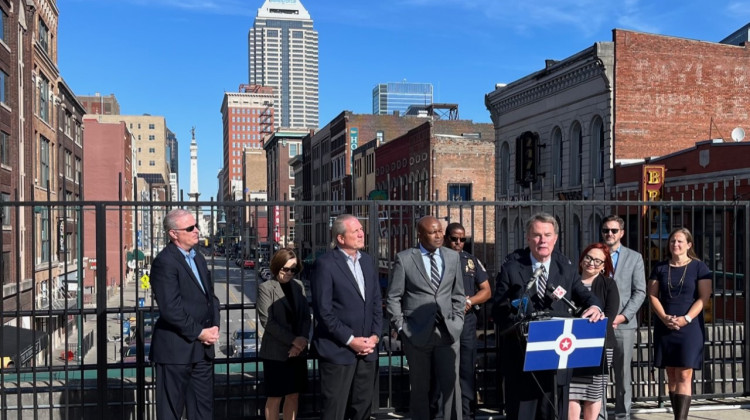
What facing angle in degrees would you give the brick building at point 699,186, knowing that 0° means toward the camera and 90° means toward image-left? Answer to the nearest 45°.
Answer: approximately 45°

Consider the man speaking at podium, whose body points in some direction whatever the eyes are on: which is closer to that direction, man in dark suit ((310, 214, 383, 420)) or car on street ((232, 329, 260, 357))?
the man in dark suit

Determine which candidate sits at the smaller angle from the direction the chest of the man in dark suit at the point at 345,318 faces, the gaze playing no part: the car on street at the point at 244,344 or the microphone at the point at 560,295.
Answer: the microphone

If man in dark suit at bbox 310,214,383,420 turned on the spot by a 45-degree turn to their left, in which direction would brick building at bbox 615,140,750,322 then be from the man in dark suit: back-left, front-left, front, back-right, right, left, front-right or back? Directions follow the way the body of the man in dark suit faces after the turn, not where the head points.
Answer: front-left

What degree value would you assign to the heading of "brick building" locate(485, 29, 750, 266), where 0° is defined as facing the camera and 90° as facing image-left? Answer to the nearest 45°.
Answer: approximately 45°

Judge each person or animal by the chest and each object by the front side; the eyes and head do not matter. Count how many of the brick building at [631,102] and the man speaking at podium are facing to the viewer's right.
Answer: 0

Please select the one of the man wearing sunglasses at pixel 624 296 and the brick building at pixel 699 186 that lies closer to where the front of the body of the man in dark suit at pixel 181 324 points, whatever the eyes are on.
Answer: the man wearing sunglasses

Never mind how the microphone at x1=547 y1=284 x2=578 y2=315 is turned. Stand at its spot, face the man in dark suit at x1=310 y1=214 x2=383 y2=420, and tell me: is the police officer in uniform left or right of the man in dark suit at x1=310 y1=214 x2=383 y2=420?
right
